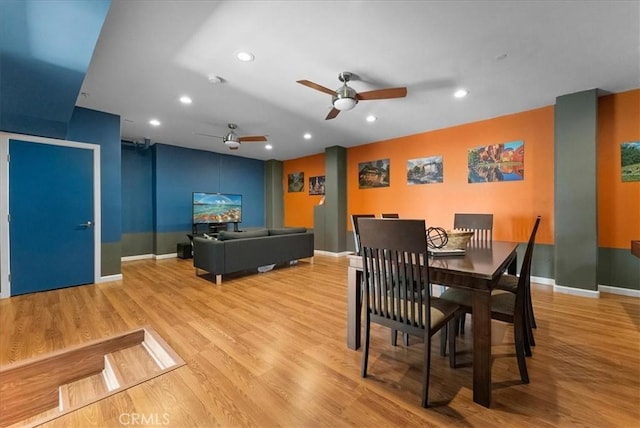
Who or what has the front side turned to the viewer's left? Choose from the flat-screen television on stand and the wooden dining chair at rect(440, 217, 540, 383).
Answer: the wooden dining chair

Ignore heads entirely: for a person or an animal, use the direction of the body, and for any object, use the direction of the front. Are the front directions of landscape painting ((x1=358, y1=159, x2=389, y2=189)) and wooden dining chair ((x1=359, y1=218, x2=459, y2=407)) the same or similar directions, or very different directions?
very different directions

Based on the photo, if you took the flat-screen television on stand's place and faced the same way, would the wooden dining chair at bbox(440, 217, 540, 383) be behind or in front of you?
in front

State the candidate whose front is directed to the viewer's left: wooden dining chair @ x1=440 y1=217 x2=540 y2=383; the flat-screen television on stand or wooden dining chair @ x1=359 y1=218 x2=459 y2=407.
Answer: wooden dining chair @ x1=440 y1=217 x2=540 y2=383

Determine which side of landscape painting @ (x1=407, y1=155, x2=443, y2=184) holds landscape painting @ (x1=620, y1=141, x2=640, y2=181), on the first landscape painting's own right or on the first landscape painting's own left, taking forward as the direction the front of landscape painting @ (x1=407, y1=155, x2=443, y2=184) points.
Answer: on the first landscape painting's own left

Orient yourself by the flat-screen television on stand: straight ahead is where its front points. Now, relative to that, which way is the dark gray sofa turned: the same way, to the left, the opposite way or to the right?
the opposite way

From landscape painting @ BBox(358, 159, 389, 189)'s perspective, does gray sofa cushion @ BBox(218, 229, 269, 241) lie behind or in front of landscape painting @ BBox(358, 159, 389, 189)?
in front

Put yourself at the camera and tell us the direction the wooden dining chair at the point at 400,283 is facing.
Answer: facing away from the viewer and to the right of the viewer

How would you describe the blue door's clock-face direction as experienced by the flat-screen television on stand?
The blue door is roughly at 3 o'clock from the flat-screen television on stand.

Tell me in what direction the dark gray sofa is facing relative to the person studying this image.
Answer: facing away from the viewer and to the left of the viewer

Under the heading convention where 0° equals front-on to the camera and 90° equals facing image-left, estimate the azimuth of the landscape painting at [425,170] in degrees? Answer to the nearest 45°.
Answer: approximately 45°

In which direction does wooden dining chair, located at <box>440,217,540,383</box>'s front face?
to the viewer's left
